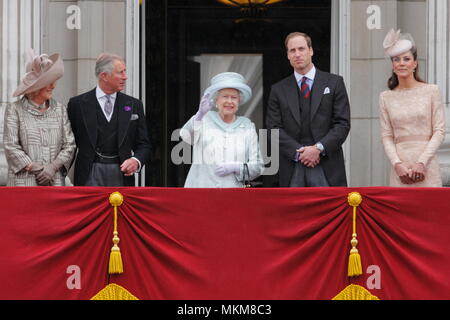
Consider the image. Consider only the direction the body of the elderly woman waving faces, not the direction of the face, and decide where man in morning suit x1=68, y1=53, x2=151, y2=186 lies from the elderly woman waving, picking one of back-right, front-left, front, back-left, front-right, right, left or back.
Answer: right

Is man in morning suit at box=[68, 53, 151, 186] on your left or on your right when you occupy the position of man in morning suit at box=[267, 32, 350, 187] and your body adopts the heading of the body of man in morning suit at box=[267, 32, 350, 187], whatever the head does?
on your right

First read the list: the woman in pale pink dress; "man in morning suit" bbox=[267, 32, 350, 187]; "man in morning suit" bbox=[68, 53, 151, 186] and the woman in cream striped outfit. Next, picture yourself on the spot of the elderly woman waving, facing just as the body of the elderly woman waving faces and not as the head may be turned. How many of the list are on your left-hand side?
2

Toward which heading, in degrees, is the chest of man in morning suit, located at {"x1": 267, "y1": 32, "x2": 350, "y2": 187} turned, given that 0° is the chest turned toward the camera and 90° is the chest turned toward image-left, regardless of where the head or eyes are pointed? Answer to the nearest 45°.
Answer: approximately 0°

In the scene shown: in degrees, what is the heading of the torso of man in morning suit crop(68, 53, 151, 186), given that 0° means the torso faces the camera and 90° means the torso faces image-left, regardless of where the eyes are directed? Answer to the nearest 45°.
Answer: approximately 0°

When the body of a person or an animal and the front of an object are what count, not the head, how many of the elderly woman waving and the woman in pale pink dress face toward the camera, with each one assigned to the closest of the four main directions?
2

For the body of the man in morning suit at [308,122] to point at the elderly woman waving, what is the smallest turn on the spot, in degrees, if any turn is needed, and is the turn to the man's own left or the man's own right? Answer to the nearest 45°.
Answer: approximately 90° to the man's own right

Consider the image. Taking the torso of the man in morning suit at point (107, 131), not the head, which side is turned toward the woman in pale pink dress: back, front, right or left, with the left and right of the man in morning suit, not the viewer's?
left

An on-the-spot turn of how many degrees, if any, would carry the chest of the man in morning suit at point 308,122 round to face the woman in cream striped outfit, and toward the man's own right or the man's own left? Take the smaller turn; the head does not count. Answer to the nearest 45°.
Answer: approximately 90° to the man's own right

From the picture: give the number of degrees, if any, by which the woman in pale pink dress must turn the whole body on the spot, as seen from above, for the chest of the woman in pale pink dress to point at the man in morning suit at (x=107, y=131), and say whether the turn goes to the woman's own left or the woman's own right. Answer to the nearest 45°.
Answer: approximately 90° to the woman's own right

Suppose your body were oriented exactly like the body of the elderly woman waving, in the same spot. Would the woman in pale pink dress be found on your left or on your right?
on your left

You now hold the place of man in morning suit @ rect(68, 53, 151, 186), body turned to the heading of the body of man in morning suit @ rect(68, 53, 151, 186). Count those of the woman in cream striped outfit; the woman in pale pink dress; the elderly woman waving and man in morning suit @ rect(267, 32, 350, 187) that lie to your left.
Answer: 3

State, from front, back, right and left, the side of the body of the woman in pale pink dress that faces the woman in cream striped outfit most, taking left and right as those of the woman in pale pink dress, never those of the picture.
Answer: right
